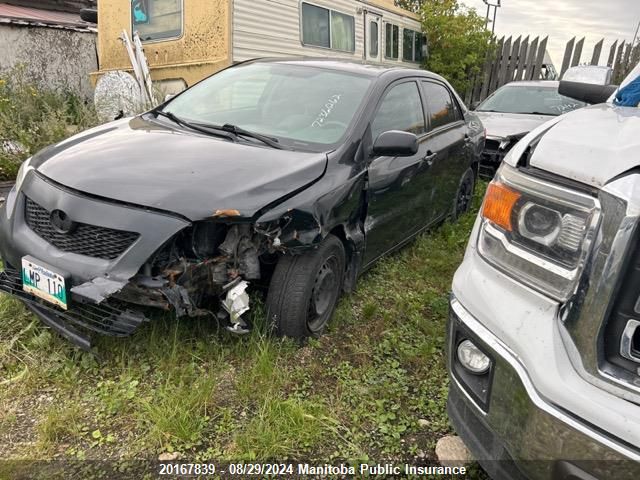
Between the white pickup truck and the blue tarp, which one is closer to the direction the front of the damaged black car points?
the white pickup truck

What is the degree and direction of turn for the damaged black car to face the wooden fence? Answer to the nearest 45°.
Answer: approximately 180°

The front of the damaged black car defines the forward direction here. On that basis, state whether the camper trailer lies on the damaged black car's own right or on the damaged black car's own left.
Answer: on the damaged black car's own right

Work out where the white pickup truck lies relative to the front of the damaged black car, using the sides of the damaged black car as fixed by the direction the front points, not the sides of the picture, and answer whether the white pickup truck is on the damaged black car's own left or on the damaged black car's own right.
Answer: on the damaged black car's own left

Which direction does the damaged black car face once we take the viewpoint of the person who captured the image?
facing the viewer and to the left of the viewer

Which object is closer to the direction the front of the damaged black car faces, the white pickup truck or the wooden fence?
the white pickup truck

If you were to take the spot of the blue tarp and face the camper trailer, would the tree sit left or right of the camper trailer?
right

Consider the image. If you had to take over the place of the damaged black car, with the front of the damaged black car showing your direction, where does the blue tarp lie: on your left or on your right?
on your left

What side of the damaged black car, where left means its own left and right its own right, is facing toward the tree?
back
